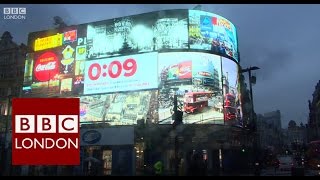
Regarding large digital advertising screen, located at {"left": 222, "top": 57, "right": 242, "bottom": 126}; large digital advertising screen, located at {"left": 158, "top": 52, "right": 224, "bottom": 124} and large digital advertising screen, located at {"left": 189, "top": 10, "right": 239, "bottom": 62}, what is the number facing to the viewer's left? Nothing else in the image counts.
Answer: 0

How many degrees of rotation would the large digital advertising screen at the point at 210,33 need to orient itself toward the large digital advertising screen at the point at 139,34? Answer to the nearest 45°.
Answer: approximately 135° to its right

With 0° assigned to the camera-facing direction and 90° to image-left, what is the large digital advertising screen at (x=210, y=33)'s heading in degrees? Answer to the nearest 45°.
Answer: approximately 315°

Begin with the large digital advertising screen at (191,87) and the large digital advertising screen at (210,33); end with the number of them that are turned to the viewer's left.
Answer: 0

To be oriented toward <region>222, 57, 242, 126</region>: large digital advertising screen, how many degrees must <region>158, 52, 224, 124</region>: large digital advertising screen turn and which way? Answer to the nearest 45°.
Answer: approximately 135° to its left

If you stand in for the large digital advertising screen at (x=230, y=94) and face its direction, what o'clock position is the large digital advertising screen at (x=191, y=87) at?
the large digital advertising screen at (x=191, y=87) is roughly at 3 o'clock from the large digital advertising screen at (x=230, y=94).

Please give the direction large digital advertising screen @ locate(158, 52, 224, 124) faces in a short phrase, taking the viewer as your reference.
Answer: facing the viewer
